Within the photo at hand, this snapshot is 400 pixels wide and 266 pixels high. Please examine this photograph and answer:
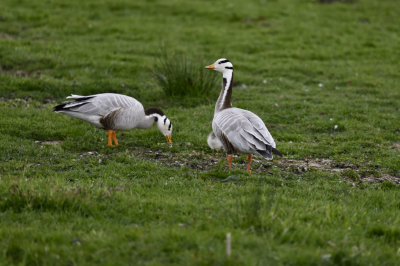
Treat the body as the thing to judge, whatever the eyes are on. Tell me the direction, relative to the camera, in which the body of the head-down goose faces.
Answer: to the viewer's right

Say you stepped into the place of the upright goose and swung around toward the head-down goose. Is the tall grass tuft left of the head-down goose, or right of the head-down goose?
right

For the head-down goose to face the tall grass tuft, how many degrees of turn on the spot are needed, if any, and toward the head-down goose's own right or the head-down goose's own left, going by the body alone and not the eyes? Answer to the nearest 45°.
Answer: approximately 45° to the head-down goose's own left

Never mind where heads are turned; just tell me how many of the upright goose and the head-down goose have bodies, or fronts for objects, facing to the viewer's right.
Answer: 1

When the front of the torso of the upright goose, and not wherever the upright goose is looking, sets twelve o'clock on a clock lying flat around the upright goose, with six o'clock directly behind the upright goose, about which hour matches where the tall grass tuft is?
The tall grass tuft is roughly at 1 o'clock from the upright goose.

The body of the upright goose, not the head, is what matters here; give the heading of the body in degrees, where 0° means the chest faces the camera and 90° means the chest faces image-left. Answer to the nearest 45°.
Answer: approximately 135°
